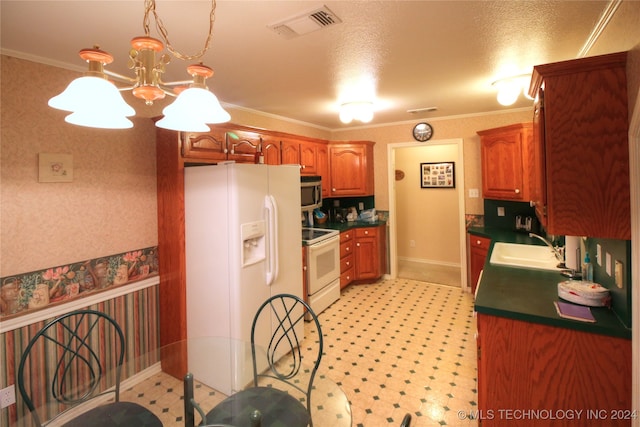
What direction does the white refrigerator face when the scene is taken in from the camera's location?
facing the viewer and to the right of the viewer

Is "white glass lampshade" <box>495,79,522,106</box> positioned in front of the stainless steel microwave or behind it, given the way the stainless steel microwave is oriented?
in front

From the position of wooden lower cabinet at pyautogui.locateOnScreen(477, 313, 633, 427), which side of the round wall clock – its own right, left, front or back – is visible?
front

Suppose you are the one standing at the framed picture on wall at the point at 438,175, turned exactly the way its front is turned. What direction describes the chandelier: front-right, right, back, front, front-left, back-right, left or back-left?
front

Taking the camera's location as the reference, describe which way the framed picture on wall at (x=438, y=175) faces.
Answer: facing the viewer

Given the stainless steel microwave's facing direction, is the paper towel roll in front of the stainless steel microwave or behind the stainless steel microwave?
in front

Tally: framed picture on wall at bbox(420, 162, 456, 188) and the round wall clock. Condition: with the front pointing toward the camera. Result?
2

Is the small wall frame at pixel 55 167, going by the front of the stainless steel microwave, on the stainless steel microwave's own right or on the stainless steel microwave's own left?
on the stainless steel microwave's own right

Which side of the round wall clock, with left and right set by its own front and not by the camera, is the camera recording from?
front

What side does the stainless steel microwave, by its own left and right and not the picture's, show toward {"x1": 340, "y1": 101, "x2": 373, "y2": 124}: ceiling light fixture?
front

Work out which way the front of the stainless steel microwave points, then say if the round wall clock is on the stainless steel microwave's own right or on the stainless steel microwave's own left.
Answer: on the stainless steel microwave's own left

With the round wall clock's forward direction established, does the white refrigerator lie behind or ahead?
ahead

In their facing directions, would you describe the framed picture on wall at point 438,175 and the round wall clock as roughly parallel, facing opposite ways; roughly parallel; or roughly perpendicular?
roughly parallel
